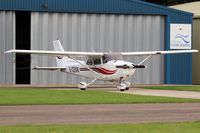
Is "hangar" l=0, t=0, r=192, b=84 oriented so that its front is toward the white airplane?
yes

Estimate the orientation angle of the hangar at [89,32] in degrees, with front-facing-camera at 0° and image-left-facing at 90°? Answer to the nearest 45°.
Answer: approximately 0°

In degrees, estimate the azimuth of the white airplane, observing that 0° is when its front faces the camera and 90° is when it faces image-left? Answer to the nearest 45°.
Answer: approximately 315°
